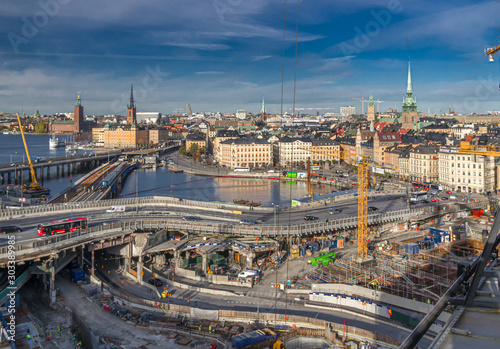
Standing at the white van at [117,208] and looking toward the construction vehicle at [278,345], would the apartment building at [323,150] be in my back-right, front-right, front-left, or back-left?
back-left

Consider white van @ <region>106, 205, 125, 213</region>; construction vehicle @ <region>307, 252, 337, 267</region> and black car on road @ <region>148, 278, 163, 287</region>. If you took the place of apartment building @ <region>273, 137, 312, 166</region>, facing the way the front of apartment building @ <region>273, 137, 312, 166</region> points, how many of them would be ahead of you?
3

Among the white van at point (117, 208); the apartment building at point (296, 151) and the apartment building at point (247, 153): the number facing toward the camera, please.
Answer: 2

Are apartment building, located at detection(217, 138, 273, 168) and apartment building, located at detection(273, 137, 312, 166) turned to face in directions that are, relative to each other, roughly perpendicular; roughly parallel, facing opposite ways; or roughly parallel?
roughly parallel

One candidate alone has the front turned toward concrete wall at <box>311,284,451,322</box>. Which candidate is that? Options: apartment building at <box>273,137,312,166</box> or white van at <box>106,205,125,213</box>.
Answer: the apartment building

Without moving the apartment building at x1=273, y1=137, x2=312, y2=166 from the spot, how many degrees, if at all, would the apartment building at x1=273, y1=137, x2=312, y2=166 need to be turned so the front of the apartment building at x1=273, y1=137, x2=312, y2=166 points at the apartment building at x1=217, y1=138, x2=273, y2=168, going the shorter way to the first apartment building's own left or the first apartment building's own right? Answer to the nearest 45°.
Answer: approximately 90° to the first apartment building's own right

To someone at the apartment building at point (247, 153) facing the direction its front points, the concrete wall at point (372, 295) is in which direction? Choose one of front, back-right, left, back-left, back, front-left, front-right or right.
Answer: front

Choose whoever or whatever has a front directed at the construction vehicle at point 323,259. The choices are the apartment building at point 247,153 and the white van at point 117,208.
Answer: the apartment building

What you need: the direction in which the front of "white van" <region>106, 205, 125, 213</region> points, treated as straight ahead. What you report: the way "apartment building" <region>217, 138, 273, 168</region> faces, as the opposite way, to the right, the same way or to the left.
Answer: to the left

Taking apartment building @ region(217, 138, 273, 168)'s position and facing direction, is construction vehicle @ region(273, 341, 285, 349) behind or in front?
in front

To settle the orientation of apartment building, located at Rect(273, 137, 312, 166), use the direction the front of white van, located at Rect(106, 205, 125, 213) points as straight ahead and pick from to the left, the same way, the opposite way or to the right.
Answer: to the left

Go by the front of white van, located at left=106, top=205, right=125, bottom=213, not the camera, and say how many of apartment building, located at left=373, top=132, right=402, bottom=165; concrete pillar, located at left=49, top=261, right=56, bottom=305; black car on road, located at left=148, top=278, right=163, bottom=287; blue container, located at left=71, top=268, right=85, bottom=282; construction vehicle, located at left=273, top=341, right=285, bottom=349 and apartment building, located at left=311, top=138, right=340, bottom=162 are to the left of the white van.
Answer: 4

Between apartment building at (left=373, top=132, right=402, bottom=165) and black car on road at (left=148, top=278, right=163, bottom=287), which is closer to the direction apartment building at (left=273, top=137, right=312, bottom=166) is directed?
the black car on road

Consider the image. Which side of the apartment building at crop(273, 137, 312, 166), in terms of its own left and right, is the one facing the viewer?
front

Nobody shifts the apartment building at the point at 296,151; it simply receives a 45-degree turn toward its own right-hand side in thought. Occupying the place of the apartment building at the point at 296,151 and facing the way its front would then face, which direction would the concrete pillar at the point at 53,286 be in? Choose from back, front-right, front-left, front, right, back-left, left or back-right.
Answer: front-left

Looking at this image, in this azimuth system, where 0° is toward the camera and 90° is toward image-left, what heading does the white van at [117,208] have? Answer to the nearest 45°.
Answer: approximately 90°

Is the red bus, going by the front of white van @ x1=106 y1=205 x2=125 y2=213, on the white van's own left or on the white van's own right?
on the white van's own left

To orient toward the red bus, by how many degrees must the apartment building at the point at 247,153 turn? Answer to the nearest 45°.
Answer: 0° — it already faces it

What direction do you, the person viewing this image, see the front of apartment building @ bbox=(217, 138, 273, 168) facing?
facing the viewer
